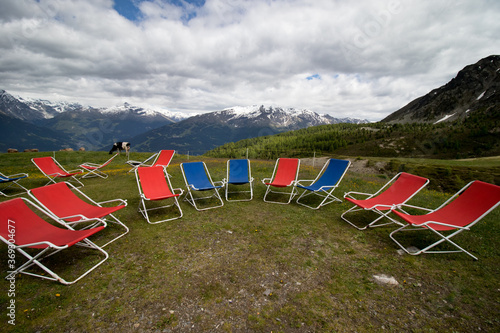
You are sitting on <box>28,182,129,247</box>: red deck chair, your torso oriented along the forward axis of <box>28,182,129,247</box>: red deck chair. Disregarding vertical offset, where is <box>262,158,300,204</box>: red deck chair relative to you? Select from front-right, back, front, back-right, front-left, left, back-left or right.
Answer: front-left

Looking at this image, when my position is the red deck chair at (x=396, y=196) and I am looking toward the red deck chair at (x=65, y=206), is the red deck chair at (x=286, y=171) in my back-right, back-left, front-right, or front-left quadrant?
front-right

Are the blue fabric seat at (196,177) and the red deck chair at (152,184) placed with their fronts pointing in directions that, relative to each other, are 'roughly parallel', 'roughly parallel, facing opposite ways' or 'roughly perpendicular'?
roughly parallel

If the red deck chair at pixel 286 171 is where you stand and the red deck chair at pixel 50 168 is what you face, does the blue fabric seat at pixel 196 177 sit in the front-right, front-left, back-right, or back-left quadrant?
front-left

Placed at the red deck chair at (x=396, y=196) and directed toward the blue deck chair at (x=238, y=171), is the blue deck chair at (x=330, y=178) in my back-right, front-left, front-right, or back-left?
front-right

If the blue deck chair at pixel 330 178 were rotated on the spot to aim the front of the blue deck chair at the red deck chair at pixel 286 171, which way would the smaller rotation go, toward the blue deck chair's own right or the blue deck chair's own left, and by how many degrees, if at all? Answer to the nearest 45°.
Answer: approximately 45° to the blue deck chair's own right

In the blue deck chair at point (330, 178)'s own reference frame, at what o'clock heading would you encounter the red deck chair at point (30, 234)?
The red deck chair is roughly at 12 o'clock from the blue deck chair.

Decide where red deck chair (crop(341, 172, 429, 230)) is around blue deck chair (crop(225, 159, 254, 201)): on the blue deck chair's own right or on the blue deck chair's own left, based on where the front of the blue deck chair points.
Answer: on the blue deck chair's own left

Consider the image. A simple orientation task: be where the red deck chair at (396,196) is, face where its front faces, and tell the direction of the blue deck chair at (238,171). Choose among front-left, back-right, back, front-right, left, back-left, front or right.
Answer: front-right

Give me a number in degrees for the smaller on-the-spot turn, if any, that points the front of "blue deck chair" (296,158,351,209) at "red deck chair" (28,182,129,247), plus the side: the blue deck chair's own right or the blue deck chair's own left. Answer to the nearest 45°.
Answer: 0° — it already faces it

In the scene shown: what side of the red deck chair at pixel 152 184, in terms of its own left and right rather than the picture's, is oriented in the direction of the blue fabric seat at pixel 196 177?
left

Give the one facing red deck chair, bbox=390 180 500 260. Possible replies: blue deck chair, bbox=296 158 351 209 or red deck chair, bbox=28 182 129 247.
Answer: red deck chair, bbox=28 182 129 247

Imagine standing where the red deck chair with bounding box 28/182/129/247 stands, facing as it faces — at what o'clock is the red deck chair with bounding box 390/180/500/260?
the red deck chair with bounding box 390/180/500/260 is roughly at 12 o'clock from the red deck chair with bounding box 28/182/129/247.

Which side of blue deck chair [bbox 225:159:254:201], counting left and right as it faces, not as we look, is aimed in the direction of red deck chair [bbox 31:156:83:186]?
right

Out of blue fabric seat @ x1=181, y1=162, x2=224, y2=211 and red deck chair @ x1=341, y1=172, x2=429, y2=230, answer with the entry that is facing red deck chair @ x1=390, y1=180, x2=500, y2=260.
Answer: the blue fabric seat

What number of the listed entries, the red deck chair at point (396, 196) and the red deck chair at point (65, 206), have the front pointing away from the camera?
0

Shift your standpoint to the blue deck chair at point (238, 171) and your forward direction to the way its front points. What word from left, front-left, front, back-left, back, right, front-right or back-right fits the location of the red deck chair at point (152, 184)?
front-right

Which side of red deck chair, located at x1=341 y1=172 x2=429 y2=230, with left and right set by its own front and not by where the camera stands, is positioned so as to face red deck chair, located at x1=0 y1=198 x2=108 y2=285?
front
